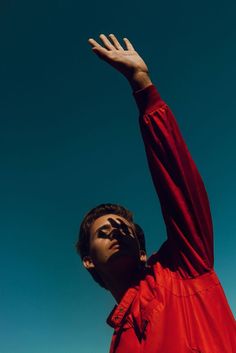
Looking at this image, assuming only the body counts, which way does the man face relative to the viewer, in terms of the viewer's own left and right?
facing the viewer and to the left of the viewer
